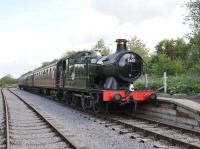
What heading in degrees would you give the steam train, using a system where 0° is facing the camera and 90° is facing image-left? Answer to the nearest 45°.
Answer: approximately 315°

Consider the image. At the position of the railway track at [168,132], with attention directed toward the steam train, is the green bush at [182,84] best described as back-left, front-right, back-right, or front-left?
front-right

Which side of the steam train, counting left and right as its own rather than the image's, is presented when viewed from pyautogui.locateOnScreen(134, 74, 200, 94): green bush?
left

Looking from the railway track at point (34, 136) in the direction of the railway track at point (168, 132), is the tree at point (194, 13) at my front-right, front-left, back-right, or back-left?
front-left

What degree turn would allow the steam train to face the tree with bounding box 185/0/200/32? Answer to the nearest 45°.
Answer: approximately 90° to its left

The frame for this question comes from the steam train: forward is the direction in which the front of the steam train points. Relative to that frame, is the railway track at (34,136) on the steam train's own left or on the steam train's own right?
on the steam train's own right

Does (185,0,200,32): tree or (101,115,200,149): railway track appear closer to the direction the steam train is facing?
the railway track

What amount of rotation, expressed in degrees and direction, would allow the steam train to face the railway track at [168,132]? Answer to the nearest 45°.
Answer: approximately 45° to its right

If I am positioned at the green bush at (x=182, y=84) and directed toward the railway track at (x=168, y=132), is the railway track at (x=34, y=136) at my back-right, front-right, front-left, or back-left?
front-right
